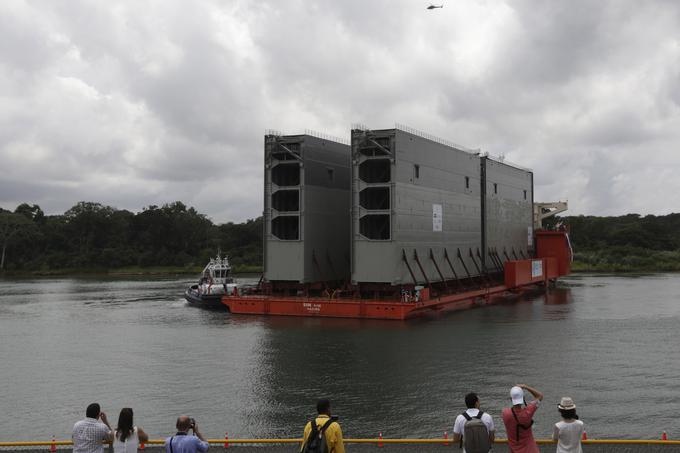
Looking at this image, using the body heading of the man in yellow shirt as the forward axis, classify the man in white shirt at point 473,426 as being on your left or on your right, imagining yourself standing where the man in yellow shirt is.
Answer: on your right

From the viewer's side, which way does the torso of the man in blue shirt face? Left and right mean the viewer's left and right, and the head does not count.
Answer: facing away from the viewer and to the right of the viewer

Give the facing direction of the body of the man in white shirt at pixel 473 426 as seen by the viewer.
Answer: away from the camera

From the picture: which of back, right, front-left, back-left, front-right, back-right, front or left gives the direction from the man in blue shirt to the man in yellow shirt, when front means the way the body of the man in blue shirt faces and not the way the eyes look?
front-right

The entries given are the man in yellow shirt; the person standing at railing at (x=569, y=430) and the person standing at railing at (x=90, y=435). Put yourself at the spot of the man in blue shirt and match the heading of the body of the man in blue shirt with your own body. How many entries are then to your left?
1

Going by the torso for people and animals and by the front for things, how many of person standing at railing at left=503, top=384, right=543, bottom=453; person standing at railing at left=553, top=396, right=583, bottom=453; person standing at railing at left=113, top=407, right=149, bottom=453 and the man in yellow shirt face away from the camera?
4

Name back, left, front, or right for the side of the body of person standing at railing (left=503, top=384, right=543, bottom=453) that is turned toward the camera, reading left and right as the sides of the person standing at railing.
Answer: back

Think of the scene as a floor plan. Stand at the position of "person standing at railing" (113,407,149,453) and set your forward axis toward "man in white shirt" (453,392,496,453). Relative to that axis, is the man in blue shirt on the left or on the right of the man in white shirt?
right

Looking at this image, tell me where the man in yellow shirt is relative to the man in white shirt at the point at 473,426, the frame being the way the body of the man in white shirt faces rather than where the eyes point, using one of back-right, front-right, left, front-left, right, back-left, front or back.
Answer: left

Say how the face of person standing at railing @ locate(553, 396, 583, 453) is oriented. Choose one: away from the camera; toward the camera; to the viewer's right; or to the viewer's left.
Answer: away from the camera

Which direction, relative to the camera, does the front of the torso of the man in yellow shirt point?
away from the camera

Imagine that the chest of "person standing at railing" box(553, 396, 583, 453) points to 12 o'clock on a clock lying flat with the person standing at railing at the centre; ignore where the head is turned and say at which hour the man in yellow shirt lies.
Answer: The man in yellow shirt is roughly at 8 o'clock from the person standing at railing.

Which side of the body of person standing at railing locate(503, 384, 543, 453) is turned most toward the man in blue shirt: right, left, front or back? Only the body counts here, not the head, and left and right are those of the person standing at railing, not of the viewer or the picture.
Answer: left

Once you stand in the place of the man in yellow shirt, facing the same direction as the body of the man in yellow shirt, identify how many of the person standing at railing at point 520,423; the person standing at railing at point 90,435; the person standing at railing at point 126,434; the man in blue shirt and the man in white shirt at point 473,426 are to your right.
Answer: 2

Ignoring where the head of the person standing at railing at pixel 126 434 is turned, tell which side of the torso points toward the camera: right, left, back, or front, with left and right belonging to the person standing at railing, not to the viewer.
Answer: back

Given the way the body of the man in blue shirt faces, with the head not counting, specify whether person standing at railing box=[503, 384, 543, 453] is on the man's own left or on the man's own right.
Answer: on the man's own right

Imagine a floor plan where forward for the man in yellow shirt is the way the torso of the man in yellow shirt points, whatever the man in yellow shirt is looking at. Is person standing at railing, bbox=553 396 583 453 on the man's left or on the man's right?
on the man's right
